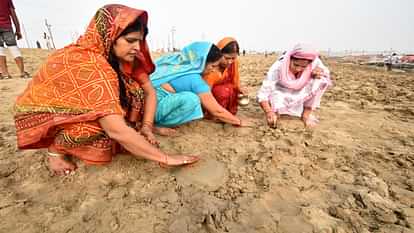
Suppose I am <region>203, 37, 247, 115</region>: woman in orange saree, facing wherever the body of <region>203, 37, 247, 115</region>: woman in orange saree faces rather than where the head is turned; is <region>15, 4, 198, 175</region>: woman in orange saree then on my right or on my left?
on my right

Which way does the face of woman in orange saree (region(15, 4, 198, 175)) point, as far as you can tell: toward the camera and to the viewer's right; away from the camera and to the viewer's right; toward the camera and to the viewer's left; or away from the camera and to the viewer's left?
toward the camera and to the viewer's right

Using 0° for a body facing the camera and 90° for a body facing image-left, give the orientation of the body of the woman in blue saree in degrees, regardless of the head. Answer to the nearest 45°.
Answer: approximately 270°

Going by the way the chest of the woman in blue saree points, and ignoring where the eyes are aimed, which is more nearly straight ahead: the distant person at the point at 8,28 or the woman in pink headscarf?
the woman in pink headscarf

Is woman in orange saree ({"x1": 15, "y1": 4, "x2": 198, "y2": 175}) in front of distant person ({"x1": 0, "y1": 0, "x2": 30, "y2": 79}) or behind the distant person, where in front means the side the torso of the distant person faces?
in front

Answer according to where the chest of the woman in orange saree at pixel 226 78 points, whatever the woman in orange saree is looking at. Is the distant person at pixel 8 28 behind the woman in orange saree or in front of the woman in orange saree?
behind

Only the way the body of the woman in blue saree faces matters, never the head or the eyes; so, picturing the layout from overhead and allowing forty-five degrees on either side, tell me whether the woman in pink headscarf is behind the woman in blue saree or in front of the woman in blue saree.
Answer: in front

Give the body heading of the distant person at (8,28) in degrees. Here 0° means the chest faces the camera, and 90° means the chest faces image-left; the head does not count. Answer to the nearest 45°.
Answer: approximately 315°

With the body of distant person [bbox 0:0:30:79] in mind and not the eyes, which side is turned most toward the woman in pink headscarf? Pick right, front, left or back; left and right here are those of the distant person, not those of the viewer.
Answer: front

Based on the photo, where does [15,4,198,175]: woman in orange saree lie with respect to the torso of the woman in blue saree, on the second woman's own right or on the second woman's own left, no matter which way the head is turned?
on the second woman's own right
